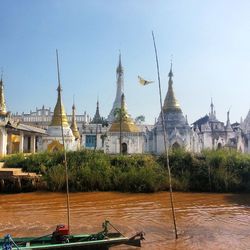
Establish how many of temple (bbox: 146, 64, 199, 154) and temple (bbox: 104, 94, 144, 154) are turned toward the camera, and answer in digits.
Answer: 2

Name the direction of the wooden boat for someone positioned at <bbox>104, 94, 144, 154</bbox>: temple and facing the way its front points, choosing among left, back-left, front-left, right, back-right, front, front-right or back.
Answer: front

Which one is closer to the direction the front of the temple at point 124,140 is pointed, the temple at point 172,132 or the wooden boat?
the wooden boat

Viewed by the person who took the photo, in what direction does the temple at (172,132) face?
facing the viewer

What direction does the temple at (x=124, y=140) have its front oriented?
toward the camera

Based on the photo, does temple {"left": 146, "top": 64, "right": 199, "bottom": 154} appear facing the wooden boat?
yes

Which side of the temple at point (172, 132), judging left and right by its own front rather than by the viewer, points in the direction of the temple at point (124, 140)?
right

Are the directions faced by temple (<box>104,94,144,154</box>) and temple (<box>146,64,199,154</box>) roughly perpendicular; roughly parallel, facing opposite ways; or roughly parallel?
roughly parallel
